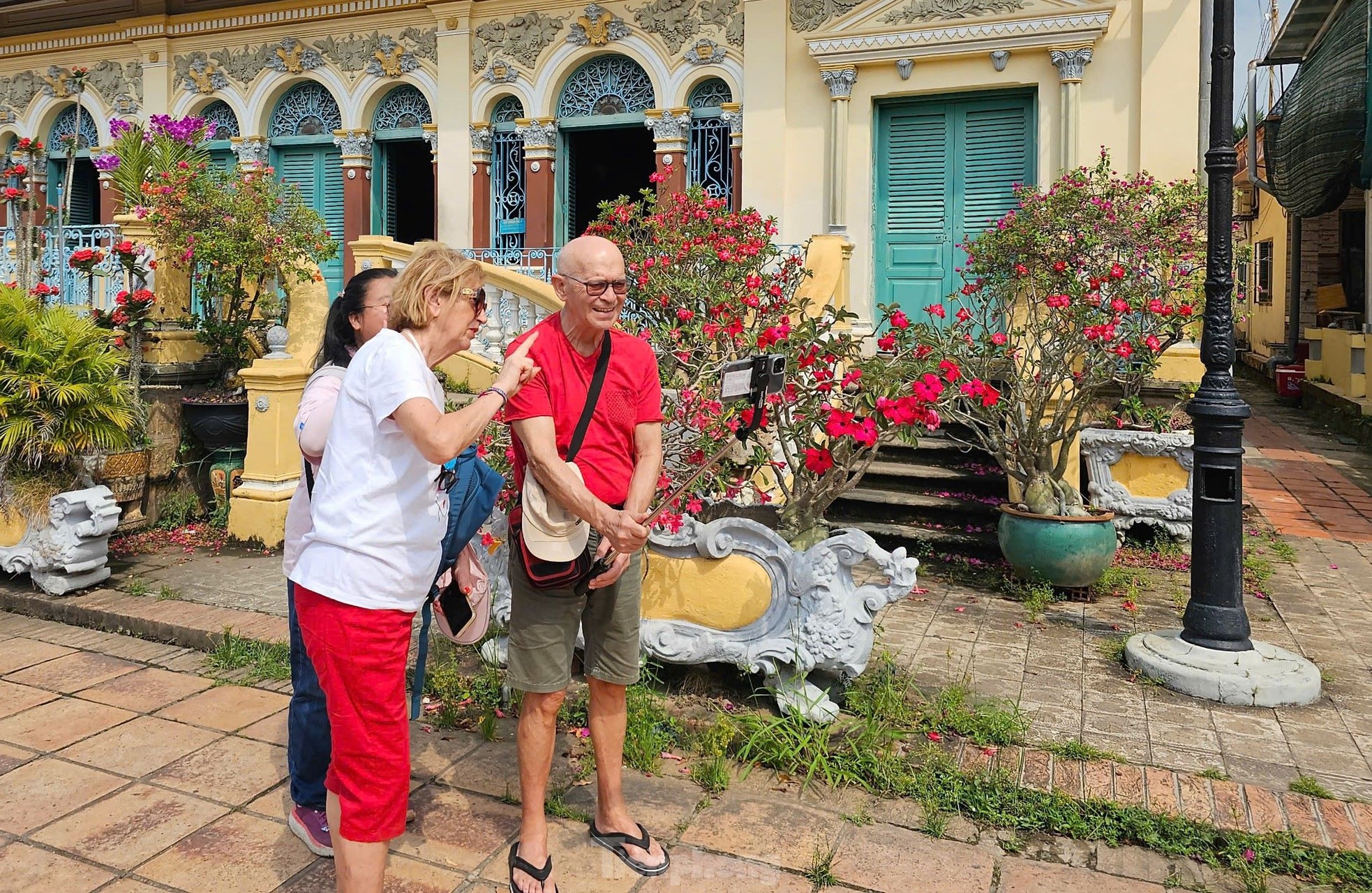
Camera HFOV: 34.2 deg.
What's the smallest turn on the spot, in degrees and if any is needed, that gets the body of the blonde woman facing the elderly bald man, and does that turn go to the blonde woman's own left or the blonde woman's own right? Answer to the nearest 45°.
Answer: approximately 45° to the blonde woman's own left

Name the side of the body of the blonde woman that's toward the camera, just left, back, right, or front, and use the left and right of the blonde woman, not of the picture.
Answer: right

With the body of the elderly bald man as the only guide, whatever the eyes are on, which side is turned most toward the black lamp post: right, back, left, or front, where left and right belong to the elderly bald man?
left

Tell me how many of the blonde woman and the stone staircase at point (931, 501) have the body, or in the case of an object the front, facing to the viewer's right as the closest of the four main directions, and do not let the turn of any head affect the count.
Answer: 1

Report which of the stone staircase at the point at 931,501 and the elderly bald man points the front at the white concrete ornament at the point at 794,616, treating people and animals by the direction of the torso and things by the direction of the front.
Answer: the stone staircase

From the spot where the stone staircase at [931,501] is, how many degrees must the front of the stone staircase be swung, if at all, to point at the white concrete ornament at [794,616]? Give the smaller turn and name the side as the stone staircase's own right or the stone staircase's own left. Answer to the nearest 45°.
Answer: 0° — it already faces it

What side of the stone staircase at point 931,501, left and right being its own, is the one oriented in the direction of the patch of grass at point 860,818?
front

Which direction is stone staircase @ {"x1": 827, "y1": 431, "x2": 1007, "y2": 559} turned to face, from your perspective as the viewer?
facing the viewer

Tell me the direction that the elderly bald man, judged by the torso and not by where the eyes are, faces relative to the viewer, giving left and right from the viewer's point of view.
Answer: facing the viewer and to the right of the viewer

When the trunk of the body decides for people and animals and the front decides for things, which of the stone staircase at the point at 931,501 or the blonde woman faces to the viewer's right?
the blonde woman

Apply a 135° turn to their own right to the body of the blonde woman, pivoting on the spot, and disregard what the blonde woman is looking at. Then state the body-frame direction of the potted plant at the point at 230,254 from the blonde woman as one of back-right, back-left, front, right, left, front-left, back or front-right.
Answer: back-right

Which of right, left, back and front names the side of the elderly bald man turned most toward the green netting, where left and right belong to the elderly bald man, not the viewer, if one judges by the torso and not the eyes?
left

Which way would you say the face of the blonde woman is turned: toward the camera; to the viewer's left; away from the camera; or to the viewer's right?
to the viewer's right
